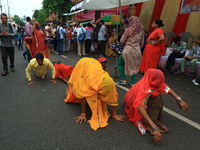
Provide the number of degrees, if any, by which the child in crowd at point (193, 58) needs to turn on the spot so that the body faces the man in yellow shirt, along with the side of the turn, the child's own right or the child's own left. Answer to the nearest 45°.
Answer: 0° — they already face them

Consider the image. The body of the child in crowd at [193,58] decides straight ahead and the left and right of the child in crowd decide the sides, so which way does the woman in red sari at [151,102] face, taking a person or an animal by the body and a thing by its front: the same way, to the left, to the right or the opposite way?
to the left

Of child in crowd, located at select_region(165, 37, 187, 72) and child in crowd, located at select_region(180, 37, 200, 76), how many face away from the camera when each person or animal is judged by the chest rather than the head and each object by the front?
0

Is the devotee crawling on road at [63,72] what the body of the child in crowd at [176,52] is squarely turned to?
yes

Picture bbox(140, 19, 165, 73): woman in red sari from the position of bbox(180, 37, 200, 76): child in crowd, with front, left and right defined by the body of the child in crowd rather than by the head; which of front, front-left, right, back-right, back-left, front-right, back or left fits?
front

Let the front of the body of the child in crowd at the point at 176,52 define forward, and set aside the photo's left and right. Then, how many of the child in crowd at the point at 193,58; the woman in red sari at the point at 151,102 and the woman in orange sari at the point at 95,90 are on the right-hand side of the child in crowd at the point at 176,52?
0

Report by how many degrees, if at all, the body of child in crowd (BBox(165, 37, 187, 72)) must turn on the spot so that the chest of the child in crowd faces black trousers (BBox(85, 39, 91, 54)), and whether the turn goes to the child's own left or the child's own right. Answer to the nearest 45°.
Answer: approximately 45° to the child's own right

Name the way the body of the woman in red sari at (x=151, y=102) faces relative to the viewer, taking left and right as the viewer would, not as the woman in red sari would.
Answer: facing the viewer and to the right of the viewer

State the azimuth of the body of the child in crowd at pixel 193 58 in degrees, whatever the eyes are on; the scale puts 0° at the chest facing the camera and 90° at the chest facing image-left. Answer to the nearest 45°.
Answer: approximately 45°

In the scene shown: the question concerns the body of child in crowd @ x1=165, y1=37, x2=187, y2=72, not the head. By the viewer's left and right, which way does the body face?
facing the viewer and to the left of the viewer
